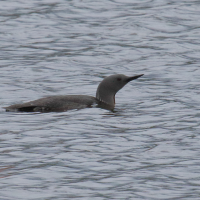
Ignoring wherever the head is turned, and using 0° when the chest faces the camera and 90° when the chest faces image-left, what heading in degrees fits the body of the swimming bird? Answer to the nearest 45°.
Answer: approximately 270°
